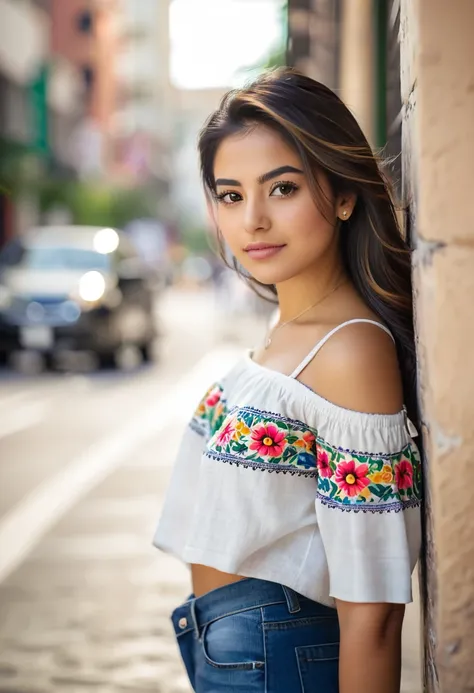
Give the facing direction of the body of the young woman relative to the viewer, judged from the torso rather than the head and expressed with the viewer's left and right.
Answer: facing the viewer and to the left of the viewer

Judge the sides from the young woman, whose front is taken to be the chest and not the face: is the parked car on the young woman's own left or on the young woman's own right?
on the young woman's own right
